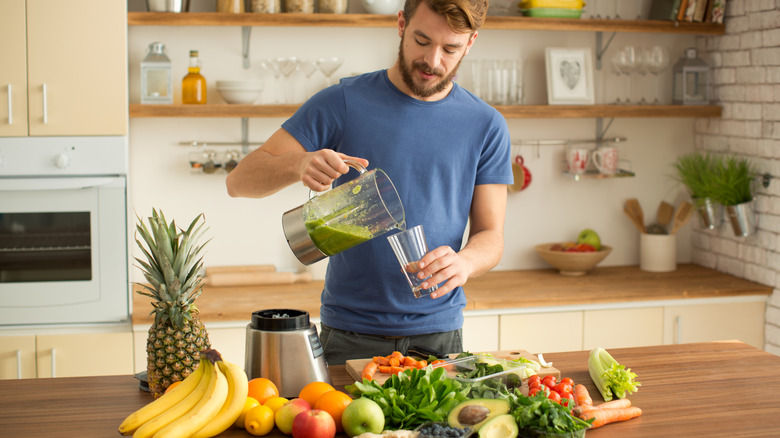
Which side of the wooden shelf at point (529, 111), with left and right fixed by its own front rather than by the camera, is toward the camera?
front

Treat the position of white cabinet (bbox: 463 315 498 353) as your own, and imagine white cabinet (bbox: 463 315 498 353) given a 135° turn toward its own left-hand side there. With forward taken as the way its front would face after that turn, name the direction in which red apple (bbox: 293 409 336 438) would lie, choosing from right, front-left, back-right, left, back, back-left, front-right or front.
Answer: back-right

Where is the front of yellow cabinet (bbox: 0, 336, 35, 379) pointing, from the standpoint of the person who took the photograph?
facing the viewer

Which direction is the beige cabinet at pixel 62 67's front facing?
toward the camera

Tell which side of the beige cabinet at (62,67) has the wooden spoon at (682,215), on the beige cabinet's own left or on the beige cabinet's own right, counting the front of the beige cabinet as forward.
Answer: on the beige cabinet's own left

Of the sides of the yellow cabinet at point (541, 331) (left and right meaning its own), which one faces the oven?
right

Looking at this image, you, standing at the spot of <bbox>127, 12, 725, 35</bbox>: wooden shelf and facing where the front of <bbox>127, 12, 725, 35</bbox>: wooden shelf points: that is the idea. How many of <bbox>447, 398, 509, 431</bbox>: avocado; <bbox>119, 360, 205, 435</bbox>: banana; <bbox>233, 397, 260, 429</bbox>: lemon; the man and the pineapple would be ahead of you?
5

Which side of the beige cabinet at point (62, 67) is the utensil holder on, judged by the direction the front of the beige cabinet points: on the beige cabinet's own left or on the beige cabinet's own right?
on the beige cabinet's own left

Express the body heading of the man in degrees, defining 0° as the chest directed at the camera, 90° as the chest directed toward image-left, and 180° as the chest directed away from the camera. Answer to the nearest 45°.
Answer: approximately 0°

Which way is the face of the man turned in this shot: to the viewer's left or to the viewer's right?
to the viewer's left
